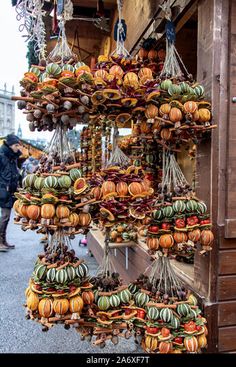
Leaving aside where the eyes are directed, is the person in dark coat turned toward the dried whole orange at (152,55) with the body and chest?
no

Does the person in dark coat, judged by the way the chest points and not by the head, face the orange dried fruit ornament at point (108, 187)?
no
